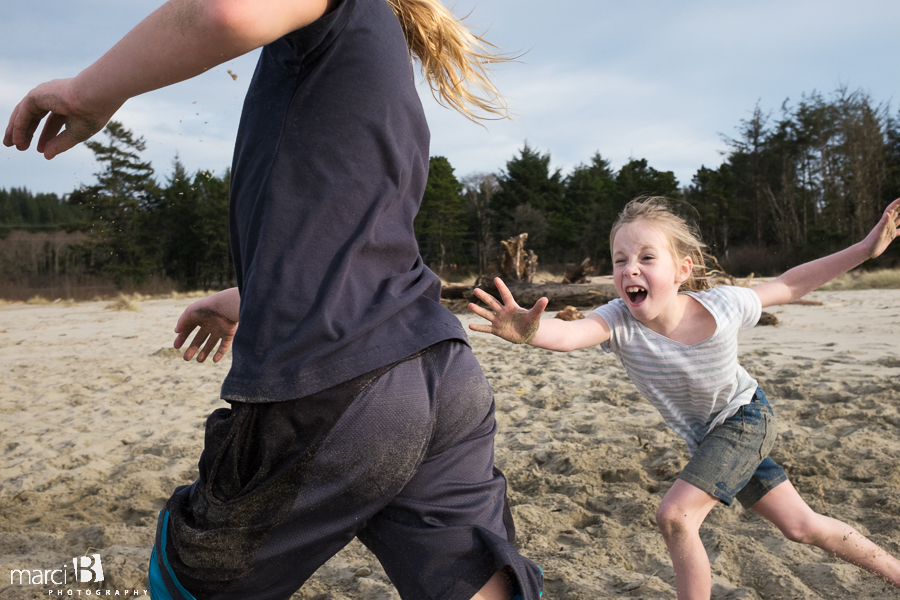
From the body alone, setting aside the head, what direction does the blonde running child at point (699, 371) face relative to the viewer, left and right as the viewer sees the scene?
facing the viewer and to the left of the viewer

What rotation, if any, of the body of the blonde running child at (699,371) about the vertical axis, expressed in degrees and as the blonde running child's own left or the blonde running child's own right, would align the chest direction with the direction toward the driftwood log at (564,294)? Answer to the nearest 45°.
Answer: approximately 135° to the blonde running child's own right

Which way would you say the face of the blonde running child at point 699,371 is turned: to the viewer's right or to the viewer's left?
to the viewer's left

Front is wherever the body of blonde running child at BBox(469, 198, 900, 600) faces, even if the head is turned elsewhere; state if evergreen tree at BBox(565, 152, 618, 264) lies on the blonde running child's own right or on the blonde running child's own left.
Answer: on the blonde running child's own right

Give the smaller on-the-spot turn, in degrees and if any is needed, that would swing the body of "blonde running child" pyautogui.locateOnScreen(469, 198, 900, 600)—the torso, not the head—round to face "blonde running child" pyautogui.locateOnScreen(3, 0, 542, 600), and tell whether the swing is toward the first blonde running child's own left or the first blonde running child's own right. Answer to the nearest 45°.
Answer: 0° — they already face them

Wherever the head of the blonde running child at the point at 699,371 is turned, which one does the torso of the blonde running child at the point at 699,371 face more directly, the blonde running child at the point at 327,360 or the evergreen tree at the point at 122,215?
the blonde running child

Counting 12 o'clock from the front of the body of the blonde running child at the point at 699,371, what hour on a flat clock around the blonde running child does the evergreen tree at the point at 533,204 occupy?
The evergreen tree is roughly at 4 o'clock from the blonde running child.

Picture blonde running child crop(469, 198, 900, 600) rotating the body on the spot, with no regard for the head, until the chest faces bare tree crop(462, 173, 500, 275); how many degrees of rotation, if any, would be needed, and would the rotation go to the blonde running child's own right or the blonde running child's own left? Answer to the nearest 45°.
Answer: approximately 135° to the blonde running child's own right

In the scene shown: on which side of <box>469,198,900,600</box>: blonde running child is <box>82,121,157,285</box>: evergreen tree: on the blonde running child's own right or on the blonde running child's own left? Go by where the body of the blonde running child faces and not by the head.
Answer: on the blonde running child's own right

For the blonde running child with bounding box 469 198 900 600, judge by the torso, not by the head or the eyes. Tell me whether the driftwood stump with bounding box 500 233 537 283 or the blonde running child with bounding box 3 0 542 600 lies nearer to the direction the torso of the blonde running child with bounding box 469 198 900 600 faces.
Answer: the blonde running child

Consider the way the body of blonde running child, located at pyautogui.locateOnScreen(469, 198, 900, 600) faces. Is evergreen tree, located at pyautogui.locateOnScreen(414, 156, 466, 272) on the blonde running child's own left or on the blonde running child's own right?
on the blonde running child's own right

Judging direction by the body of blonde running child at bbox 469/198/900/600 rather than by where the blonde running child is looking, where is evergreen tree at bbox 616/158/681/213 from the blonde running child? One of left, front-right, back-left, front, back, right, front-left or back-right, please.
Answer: back-right
